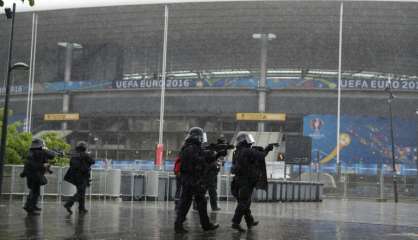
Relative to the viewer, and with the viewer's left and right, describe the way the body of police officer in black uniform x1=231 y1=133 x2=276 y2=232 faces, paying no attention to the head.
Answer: facing to the right of the viewer

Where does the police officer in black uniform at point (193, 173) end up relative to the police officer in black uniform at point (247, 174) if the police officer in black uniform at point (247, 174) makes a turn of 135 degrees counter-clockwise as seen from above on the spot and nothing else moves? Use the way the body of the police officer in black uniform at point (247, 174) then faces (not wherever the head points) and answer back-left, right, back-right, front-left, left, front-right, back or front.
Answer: left

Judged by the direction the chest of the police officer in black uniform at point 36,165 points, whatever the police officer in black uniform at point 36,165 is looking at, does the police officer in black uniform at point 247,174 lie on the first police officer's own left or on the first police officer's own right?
on the first police officer's own right

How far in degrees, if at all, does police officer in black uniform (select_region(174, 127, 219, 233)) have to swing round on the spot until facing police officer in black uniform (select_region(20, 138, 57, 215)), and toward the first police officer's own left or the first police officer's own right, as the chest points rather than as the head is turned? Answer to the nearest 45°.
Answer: approximately 135° to the first police officer's own left
